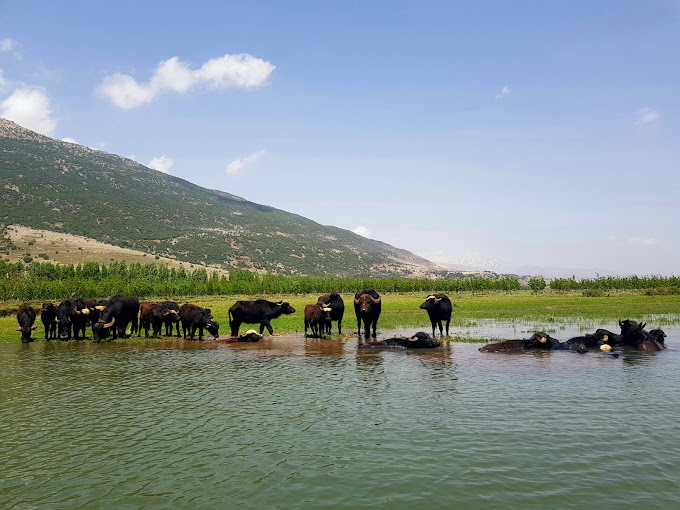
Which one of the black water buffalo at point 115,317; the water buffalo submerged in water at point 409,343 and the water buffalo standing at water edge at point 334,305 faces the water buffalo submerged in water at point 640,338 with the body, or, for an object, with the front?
the water buffalo submerged in water at point 409,343

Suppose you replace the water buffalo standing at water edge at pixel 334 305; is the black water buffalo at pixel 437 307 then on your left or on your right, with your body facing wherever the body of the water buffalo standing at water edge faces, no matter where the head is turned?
on your left

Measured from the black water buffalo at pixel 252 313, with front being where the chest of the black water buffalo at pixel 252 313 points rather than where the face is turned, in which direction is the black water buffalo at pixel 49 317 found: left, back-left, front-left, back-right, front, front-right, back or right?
back

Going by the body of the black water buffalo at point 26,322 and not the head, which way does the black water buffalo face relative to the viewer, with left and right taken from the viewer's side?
facing the viewer

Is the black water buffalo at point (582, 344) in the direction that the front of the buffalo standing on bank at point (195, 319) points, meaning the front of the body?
yes

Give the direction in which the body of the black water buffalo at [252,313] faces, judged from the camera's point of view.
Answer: to the viewer's right

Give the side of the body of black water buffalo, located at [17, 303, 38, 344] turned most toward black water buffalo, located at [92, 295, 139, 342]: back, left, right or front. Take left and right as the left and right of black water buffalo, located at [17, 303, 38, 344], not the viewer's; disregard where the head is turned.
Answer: left

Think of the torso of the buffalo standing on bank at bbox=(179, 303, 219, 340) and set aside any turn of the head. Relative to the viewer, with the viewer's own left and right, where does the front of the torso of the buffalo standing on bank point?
facing the viewer and to the right of the viewer

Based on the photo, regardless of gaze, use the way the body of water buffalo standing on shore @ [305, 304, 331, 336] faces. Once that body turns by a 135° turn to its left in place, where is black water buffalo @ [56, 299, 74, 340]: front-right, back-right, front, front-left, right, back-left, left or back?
left

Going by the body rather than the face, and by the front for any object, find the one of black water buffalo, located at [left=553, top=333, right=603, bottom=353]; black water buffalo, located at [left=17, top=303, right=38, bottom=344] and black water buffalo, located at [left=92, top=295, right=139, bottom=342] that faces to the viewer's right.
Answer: black water buffalo, located at [left=553, top=333, right=603, bottom=353]

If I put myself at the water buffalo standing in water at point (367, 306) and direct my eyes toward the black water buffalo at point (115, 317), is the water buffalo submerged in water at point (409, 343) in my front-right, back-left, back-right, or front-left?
back-left
